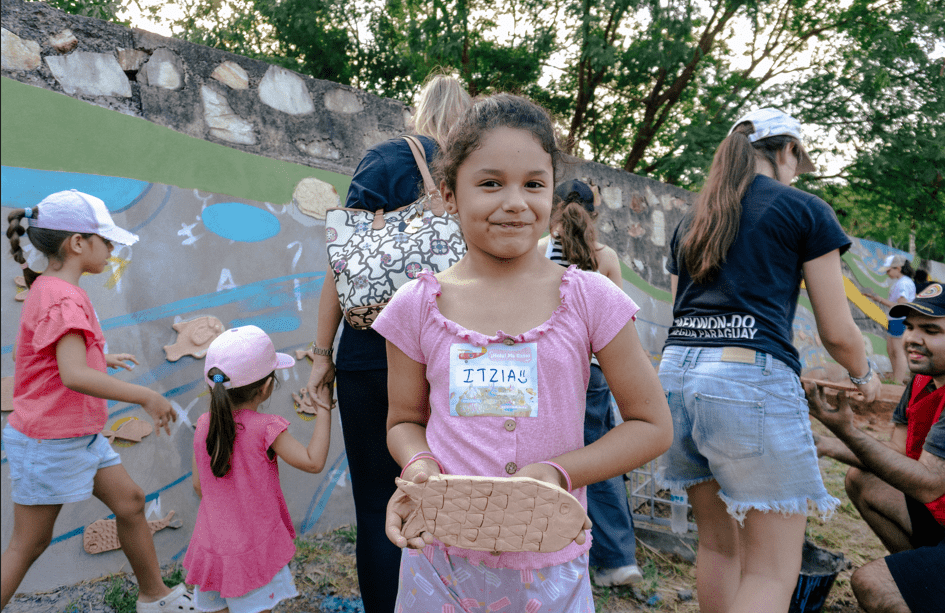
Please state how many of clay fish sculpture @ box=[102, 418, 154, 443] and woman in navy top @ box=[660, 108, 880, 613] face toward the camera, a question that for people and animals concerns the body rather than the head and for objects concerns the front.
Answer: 0

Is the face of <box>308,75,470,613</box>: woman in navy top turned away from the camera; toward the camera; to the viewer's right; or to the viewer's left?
away from the camera

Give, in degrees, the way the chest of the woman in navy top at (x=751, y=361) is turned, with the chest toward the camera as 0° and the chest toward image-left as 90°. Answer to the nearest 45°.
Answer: approximately 225°

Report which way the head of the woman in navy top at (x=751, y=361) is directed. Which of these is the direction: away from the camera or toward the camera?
away from the camera

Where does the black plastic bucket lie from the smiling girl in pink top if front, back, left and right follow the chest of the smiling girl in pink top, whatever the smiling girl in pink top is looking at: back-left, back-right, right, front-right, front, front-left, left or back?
back-left

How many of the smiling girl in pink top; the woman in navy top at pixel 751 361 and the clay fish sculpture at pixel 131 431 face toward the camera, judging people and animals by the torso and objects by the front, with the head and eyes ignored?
1

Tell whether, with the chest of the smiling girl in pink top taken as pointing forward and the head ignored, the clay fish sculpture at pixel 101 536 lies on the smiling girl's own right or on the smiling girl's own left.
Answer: on the smiling girl's own right
